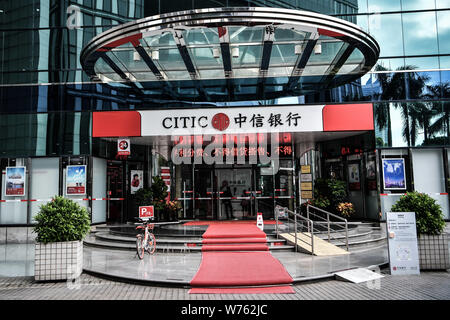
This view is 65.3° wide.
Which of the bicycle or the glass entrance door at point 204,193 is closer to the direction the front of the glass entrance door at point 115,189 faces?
the bicycle

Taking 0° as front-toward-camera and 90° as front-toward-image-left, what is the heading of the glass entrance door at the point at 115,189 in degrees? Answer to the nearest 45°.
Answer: approximately 0°

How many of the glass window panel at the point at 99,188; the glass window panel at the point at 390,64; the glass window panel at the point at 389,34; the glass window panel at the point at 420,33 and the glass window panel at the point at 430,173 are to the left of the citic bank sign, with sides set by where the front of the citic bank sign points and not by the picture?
4

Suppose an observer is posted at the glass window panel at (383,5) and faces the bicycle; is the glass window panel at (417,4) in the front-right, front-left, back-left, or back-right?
back-left

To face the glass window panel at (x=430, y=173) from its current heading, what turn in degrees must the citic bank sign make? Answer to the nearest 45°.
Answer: approximately 90° to its left

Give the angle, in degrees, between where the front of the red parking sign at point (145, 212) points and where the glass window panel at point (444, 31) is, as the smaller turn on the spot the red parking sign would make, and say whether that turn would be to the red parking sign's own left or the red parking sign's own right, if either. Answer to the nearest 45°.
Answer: approximately 90° to the red parking sign's own left

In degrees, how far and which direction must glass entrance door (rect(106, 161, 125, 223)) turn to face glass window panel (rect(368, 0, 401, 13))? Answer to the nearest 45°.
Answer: approximately 45° to its left

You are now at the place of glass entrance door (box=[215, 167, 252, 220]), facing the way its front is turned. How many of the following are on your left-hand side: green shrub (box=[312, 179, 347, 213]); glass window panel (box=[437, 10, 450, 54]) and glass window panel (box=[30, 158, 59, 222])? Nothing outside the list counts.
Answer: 2

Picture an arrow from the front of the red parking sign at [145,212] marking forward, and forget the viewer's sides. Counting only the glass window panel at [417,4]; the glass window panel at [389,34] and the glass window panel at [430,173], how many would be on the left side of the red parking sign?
3

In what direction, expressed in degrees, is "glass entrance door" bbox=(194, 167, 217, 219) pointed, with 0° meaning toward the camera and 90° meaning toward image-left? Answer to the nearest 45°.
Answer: approximately 0°

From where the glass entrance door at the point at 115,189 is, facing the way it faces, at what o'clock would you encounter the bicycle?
The bicycle is roughly at 12 o'clock from the glass entrance door.
